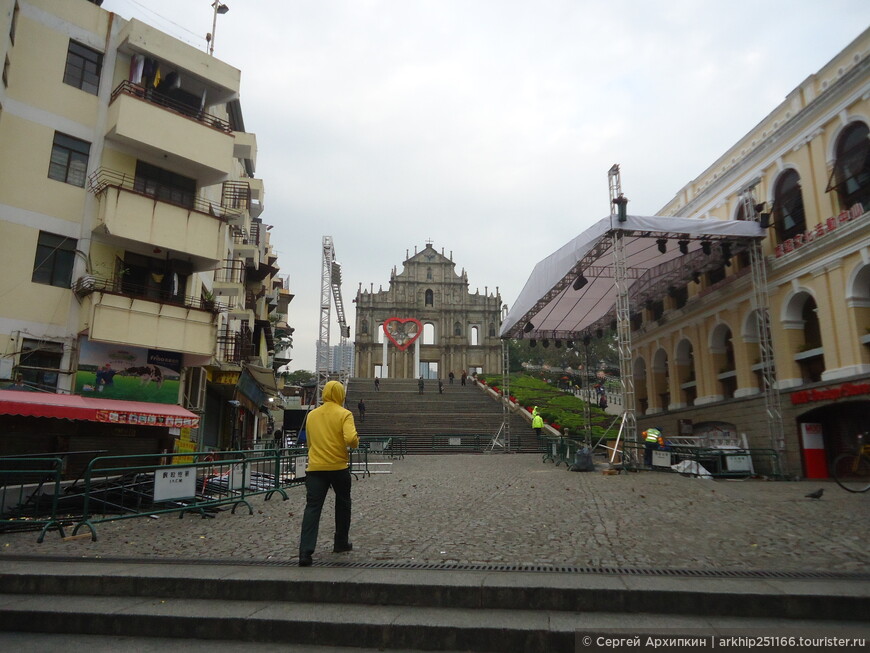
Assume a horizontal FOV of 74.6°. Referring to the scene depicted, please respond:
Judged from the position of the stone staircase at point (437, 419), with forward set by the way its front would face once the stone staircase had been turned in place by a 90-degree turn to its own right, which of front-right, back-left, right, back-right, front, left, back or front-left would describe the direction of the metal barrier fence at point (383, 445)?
left

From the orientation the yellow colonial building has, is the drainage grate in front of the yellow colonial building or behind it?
in front

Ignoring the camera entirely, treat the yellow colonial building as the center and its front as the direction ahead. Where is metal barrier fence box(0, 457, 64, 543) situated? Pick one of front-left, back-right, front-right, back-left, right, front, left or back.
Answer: front

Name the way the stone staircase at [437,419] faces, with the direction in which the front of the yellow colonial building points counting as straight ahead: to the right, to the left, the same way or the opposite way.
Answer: to the left

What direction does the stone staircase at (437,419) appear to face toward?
toward the camera

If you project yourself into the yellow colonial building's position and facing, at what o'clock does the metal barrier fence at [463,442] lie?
The metal barrier fence is roughly at 2 o'clock from the yellow colonial building.

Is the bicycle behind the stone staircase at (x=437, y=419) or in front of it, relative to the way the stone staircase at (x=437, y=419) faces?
in front

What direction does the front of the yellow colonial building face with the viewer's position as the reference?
facing the viewer and to the left of the viewer

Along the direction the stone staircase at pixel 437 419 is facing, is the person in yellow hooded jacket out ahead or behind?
ahead

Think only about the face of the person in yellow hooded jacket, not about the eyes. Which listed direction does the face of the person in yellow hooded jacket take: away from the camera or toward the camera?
away from the camera

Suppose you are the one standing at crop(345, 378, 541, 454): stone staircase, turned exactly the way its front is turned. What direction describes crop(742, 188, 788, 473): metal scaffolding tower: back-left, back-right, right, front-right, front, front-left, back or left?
front-left
